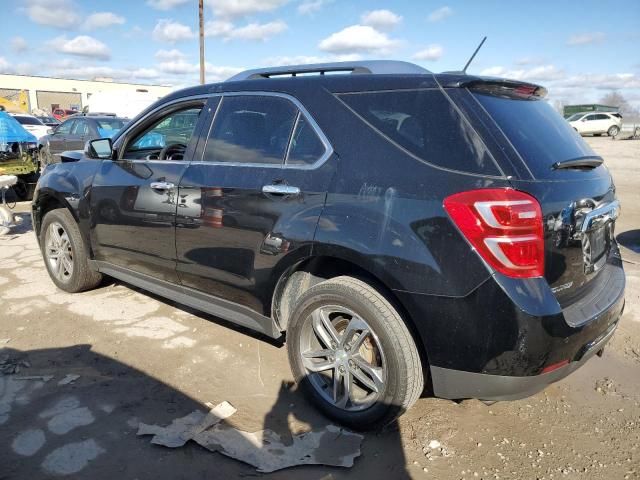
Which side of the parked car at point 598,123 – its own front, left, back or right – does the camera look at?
left

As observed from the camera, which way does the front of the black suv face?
facing away from the viewer and to the left of the viewer

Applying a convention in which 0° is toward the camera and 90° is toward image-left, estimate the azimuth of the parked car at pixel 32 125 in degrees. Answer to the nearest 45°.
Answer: approximately 315°

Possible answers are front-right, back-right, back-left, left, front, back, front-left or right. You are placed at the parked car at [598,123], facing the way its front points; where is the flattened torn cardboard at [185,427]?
left

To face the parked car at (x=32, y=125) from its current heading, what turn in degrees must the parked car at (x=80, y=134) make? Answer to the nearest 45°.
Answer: approximately 45° to its right

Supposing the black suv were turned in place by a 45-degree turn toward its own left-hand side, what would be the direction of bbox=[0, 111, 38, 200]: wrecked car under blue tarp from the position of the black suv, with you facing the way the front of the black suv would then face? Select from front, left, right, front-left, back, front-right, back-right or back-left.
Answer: front-right
